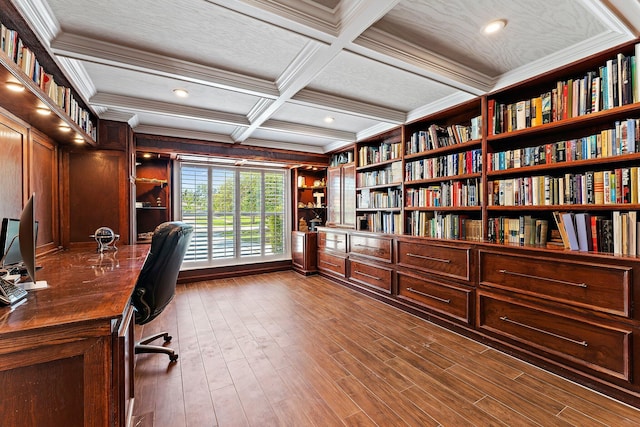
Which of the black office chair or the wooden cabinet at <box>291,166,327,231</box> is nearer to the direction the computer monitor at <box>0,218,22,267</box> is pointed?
the black office chair

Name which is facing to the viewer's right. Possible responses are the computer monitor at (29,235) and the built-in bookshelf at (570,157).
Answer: the computer monitor

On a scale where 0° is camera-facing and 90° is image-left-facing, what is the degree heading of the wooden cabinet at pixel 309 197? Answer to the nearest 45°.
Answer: approximately 315°

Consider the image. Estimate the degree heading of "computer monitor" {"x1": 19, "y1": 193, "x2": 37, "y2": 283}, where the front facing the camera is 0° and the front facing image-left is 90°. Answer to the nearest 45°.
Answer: approximately 270°

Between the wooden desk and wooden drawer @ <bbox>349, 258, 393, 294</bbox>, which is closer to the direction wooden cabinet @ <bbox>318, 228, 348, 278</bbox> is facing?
the wooden desk

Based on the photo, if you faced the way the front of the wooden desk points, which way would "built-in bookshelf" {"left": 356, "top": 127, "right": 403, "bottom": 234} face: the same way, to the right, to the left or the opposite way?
the opposite way

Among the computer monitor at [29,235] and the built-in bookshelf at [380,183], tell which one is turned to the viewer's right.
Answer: the computer monitor

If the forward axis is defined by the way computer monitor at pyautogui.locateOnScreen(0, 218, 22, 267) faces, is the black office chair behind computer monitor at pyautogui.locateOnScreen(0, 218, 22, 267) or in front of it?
in front

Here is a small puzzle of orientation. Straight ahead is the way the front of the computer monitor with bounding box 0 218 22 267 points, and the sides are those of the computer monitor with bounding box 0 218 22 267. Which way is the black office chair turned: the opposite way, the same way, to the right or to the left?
the opposite way

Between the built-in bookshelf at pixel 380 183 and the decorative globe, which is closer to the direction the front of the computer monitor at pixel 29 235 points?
the built-in bookshelf

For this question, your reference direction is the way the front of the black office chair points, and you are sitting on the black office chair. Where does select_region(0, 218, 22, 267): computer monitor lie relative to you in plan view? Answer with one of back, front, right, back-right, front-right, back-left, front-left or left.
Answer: front-left

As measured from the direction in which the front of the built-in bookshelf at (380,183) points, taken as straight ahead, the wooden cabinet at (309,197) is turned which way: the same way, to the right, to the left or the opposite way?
to the left

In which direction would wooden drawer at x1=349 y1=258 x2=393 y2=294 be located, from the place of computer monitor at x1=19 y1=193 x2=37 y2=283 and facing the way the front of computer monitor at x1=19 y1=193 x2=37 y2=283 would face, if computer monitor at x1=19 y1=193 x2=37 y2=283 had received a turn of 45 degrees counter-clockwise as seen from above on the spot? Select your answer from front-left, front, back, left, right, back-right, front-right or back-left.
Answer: front-right

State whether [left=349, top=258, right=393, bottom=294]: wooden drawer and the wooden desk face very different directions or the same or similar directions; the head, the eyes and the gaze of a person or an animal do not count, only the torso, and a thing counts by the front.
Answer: very different directions

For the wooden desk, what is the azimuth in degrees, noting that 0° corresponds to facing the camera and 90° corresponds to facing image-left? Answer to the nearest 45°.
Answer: approximately 270°
